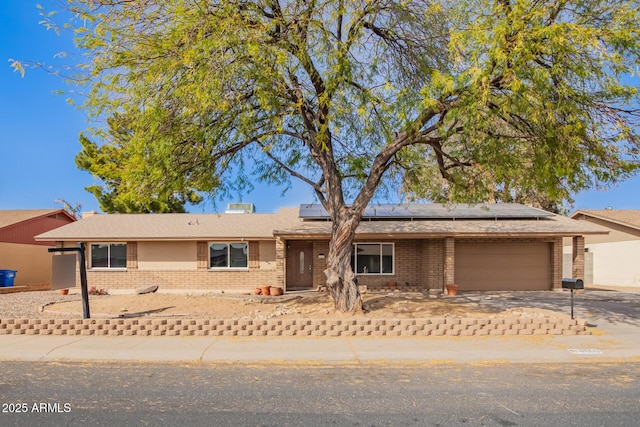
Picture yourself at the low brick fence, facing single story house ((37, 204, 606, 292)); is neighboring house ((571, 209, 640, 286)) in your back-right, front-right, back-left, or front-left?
front-right

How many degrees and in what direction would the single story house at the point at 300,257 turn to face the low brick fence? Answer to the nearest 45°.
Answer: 0° — it already faces it

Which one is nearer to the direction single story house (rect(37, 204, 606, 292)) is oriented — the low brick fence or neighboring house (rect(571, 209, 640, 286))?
the low brick fence

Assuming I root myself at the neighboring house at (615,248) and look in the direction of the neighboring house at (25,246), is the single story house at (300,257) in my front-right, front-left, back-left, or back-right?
front-left

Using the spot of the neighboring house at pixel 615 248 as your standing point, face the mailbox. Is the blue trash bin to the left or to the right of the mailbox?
right

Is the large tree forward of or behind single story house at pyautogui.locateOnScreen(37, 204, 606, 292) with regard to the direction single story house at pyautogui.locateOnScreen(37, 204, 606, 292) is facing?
forward

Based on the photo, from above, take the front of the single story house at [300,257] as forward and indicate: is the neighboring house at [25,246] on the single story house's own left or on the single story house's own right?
on the single story house's own right

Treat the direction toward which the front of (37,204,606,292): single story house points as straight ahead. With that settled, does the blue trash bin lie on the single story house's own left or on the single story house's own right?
on the single story house's own right

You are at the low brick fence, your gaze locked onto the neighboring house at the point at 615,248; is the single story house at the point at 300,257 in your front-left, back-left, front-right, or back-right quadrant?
front-left

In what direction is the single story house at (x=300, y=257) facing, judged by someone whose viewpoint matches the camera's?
facing the viewer

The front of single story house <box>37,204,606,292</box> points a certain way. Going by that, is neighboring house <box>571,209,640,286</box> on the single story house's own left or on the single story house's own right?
on the single story house's own left

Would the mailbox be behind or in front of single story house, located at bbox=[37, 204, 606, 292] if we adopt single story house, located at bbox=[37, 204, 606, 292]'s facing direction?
in front
